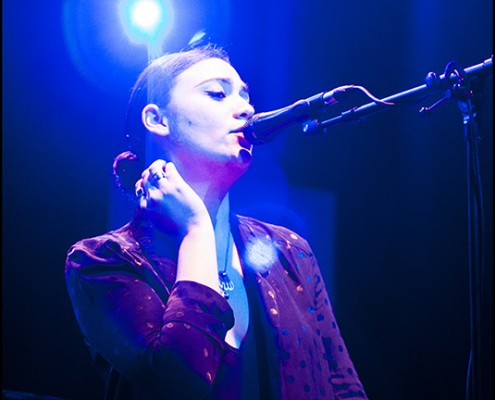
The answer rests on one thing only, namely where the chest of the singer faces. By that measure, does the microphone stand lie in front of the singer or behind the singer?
in front

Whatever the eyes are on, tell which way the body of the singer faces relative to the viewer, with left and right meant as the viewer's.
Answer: facing the viewer and to the right of the viewer

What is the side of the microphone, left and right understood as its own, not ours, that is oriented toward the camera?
left
